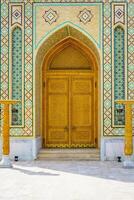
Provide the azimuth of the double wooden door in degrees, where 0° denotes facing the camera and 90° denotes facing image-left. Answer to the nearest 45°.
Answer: approximately 0°

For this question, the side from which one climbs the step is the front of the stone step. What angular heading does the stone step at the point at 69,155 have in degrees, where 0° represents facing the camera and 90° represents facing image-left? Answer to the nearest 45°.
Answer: approximately 0°

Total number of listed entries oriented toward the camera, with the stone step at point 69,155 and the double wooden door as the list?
2
